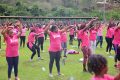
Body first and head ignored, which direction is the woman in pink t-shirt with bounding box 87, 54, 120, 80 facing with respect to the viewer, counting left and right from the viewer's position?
facing away from the viewer and to the right of the viewer

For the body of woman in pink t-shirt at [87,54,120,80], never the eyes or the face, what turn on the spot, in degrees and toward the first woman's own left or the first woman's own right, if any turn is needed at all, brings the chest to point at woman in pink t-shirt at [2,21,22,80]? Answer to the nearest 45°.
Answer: approximately 90° to the first woman's own left
